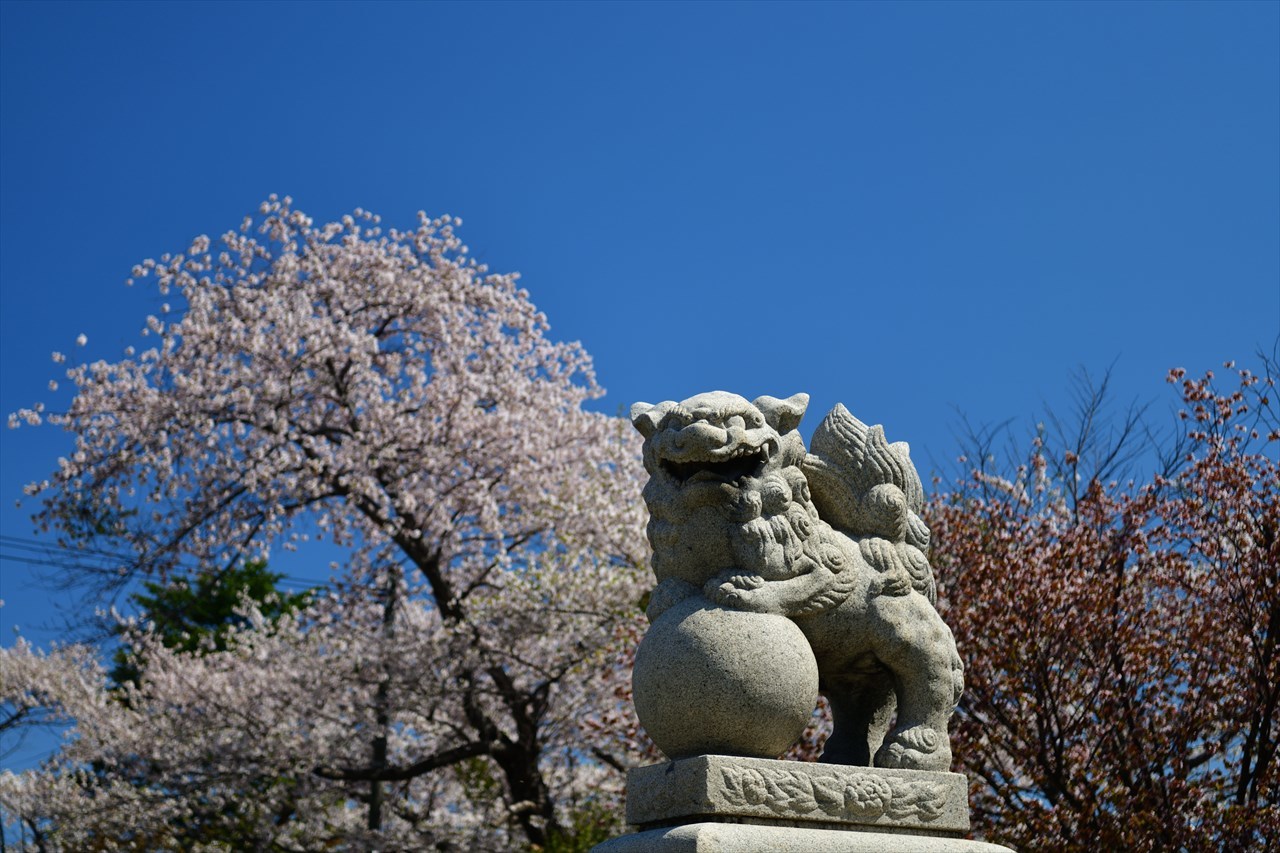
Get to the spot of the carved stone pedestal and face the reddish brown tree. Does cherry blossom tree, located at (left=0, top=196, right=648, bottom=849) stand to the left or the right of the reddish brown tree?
left

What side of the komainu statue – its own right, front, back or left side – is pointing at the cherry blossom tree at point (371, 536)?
right

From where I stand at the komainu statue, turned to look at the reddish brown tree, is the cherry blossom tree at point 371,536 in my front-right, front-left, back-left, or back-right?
front-left

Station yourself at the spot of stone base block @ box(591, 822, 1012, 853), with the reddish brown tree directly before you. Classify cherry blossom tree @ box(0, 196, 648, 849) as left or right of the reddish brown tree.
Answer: left

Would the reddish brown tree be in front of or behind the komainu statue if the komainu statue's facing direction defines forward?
behind
